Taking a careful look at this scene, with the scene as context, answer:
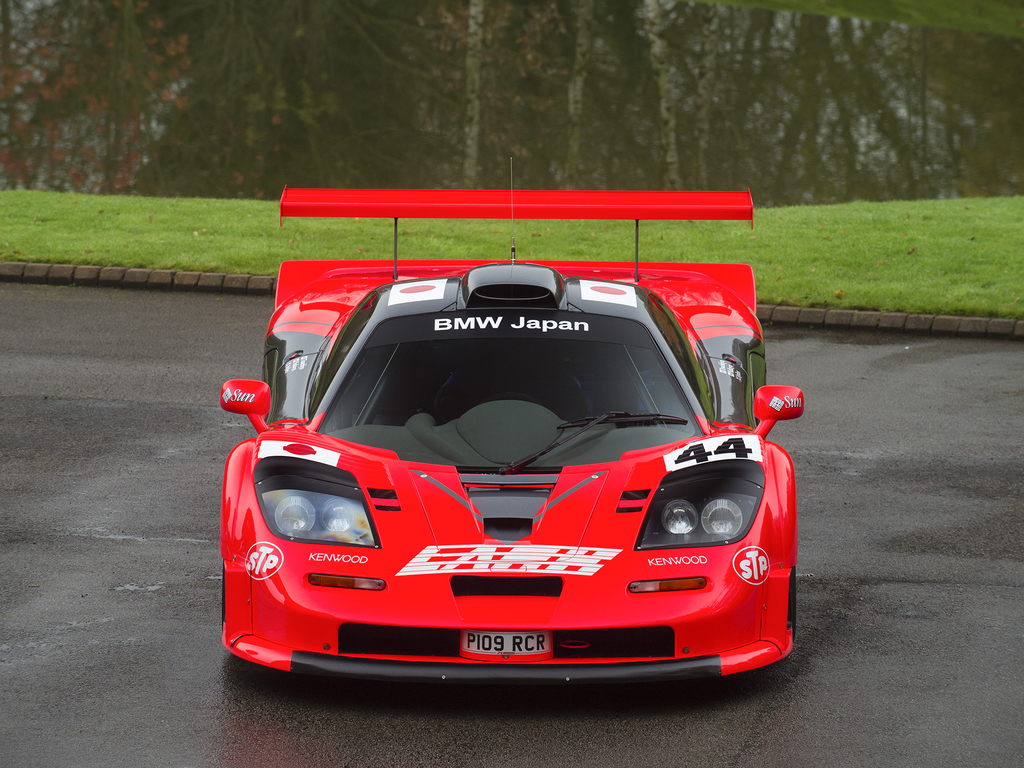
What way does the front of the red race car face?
toward the camera
